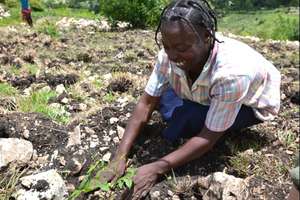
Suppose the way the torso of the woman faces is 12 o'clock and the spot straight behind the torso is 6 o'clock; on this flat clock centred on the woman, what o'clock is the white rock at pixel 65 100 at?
The white rock is roughly at 3 o'clock from the woman.

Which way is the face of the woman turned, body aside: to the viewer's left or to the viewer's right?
to the viewer's left

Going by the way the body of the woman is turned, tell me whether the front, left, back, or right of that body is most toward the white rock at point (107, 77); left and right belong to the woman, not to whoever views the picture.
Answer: right

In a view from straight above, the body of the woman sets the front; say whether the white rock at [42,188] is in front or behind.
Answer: in front

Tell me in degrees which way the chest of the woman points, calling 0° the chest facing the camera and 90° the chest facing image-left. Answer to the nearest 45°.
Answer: approximately 45°

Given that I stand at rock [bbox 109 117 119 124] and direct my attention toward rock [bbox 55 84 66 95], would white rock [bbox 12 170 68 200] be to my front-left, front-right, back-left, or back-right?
back-left

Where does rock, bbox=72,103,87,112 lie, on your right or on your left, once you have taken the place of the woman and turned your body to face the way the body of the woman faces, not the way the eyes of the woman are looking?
on your right

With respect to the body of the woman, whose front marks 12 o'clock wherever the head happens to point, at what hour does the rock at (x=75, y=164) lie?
The rock is roughly at 1 o'clock from the woman.

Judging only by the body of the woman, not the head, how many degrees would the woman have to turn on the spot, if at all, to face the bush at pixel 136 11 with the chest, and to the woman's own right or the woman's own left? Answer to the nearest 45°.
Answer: approximately 135° to the woman's own right

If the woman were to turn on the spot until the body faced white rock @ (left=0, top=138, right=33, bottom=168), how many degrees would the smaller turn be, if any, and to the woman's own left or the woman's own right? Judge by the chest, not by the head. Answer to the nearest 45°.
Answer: approximately 45° to the woman's own right

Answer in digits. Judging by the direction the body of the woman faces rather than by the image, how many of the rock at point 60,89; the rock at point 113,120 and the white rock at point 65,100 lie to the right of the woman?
3
